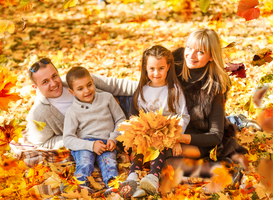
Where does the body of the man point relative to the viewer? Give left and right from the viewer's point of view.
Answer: facing the viewer and to the right of the viewer

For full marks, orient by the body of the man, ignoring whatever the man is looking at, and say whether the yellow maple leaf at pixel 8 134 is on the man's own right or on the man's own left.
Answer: on the man's own right

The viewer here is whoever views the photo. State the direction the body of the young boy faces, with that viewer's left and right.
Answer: facing the viewer
